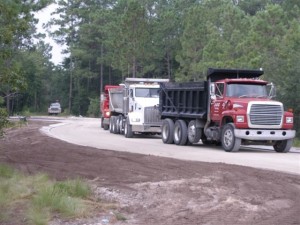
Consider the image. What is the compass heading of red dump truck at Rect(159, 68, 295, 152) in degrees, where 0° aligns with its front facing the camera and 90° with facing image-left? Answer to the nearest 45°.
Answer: approximately 315°

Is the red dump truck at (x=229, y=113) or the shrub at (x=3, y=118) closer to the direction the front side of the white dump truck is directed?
the red dump truck

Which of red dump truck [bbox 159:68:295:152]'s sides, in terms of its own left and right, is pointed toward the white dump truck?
back

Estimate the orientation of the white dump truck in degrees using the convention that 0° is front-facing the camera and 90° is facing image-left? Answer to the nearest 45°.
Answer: approximately 315°

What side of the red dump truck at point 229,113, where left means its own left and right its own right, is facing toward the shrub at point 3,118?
right
